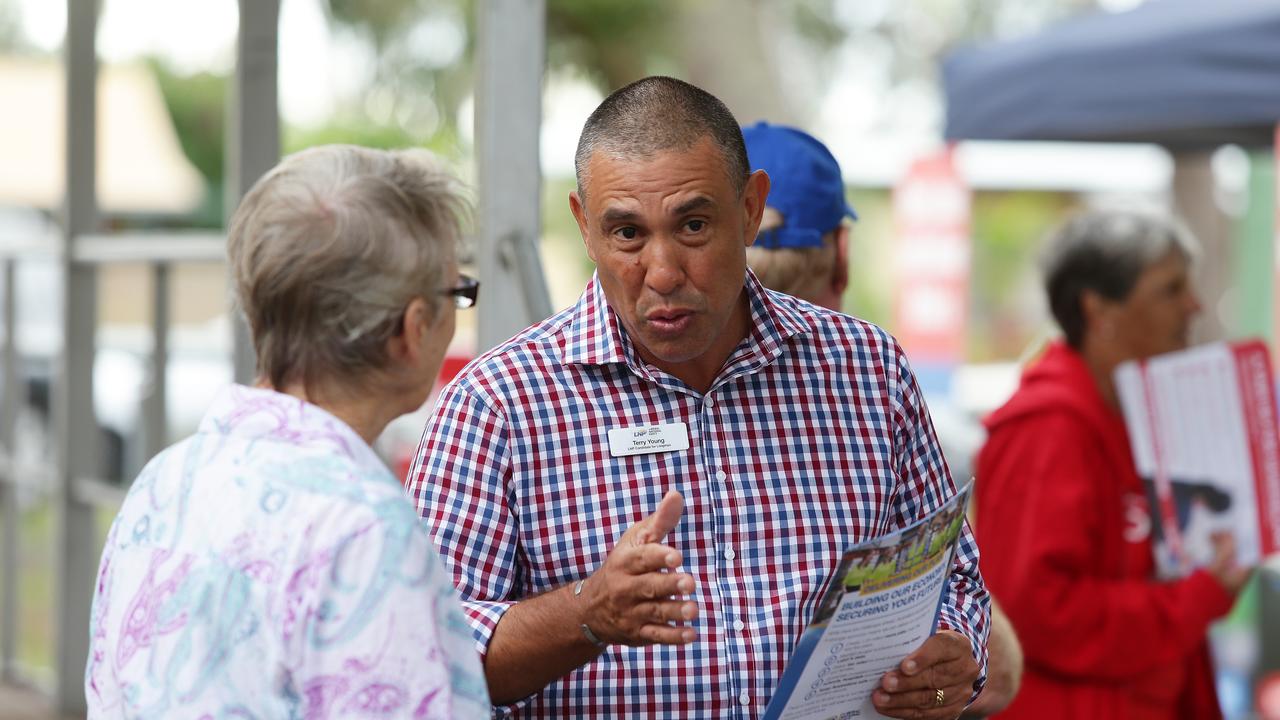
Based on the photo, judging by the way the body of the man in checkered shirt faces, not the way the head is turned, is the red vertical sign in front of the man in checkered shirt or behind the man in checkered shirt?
behind

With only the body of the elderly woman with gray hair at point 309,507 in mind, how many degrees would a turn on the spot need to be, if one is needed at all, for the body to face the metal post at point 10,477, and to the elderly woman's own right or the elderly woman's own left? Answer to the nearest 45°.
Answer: approximately 45° to the elderly woman's own left

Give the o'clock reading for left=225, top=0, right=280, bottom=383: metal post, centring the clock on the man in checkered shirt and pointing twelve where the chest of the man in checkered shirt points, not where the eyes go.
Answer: The metal post is roughly at 5 o'clock from the man in checkered shirt.

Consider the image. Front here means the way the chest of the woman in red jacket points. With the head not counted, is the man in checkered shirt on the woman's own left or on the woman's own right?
on the woman's own right

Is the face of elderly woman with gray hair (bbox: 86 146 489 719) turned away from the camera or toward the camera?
away from the camera

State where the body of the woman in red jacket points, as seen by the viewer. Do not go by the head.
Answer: to the viewer's right

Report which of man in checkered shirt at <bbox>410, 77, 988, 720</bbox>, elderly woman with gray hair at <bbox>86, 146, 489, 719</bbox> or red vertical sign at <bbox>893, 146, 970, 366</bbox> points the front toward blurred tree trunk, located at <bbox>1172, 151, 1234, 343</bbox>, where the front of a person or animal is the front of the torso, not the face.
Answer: the elderly woman with gray hair

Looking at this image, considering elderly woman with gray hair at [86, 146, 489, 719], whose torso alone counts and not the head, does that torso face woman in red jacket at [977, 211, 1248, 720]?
yes

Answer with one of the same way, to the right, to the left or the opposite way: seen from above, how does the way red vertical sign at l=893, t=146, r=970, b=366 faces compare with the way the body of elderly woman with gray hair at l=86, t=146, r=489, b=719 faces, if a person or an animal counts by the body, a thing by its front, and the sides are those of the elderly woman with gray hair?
the opposite way

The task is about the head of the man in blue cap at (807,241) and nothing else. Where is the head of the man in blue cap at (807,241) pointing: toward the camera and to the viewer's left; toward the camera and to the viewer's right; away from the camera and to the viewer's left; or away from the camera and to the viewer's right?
away from the camera and to the viewer's right

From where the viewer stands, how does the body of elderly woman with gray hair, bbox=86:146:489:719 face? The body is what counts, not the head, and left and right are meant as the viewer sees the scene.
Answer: facing away from the viewer and to the right of the viewer
